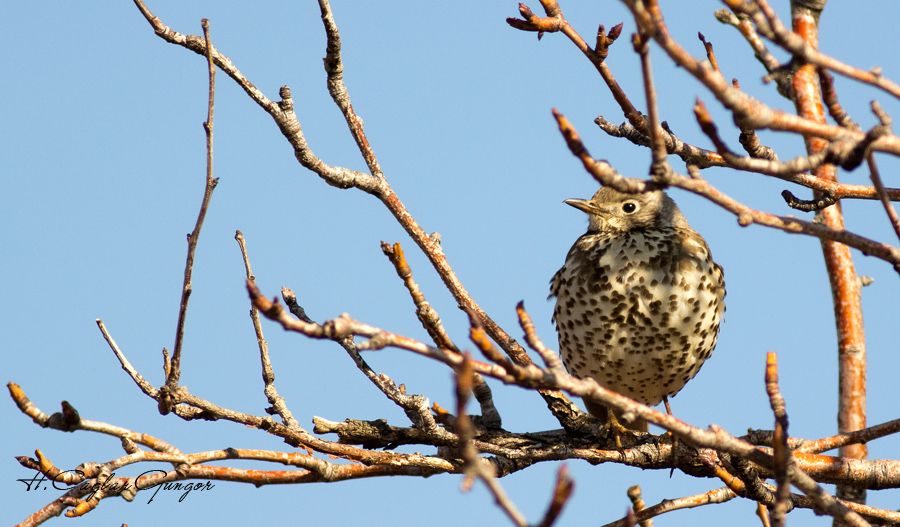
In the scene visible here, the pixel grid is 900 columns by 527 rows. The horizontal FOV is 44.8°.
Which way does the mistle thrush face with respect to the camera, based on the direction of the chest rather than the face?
toward the camera
